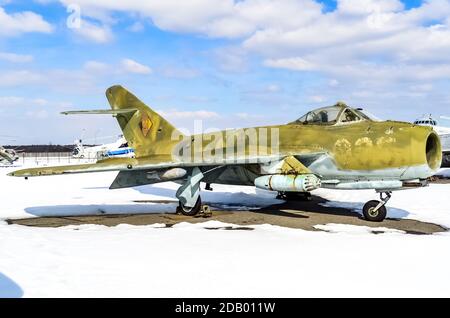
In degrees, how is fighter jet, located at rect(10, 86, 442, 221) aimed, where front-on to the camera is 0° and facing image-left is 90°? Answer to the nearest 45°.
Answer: approximately 315°
